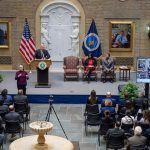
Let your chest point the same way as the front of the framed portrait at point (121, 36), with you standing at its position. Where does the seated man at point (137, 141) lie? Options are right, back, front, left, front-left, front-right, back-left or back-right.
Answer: front

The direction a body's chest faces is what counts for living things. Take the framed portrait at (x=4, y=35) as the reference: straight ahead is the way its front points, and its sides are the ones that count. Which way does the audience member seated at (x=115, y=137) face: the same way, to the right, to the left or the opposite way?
the opposite way

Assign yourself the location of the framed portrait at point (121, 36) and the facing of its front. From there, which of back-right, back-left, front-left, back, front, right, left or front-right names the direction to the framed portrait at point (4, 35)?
right

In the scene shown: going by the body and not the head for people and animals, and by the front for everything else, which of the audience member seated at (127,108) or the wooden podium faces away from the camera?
the audience member seated

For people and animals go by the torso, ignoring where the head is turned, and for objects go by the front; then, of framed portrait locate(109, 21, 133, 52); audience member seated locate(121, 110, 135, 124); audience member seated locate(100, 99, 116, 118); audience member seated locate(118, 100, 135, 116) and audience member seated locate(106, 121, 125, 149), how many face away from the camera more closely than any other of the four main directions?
4

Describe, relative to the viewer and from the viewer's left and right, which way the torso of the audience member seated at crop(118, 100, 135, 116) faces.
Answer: facing away from the viewer

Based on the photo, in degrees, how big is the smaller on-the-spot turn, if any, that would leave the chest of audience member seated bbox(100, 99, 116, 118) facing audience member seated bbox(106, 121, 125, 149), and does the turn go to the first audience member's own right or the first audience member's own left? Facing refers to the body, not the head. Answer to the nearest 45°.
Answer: approximately 180°

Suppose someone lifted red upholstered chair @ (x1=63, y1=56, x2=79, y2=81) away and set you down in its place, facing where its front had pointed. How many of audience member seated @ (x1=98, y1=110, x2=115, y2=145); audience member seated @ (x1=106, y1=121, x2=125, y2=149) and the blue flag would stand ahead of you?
2

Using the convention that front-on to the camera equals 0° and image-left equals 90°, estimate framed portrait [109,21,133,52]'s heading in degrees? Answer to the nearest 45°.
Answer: approximately 0°

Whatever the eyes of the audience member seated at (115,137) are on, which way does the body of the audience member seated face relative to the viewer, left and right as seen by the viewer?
facing away from the viewer

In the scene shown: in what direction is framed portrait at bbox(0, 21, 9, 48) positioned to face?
toward the camera

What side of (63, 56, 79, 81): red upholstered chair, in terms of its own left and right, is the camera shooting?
front

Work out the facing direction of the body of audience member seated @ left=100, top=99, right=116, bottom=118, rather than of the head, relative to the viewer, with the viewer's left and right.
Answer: facing away from the viewer

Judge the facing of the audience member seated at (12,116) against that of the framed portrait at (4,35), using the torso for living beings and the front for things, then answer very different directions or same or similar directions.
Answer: very different directions
